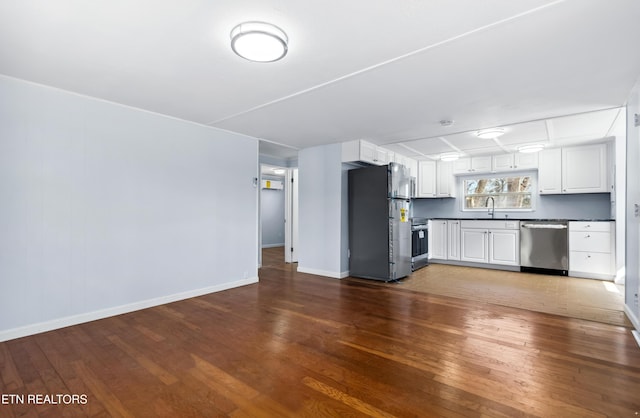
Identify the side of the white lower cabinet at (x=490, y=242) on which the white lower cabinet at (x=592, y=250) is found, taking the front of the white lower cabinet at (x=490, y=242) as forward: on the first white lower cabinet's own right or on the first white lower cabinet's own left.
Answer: on the first white lower cabinet's own left

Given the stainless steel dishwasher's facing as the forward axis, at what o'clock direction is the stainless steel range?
The stainless steel range is roughly at 2 o'clock from the stainless steel dishwasher.

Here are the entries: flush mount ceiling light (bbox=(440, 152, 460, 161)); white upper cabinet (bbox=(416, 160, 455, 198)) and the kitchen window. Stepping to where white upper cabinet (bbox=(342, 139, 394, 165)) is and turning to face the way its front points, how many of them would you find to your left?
3

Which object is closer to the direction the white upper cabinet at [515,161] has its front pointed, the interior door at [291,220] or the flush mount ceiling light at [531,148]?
the flush mount ceiling light

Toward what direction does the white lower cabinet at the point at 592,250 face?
toward the camera

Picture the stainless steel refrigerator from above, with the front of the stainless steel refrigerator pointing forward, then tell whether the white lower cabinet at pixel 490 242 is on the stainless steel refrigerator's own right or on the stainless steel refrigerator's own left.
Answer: on the stainless steel refrigerator's own left

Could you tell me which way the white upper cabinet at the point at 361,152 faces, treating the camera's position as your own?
facing the viewer and to the right of the viewer

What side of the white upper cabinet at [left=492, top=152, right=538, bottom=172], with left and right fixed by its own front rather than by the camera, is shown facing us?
front

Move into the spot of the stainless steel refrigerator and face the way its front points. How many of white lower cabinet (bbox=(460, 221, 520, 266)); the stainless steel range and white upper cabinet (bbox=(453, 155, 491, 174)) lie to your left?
3

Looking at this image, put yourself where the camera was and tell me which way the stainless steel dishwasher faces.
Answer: facing the viewer

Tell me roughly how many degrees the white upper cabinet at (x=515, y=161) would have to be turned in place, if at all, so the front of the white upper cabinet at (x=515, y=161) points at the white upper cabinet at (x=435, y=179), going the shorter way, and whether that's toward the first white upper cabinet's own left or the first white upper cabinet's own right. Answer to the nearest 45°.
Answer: approximately 90° to the first white upper cabinet's own right

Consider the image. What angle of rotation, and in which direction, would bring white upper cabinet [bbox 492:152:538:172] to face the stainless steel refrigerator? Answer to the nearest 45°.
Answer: approximately 45° to its right
